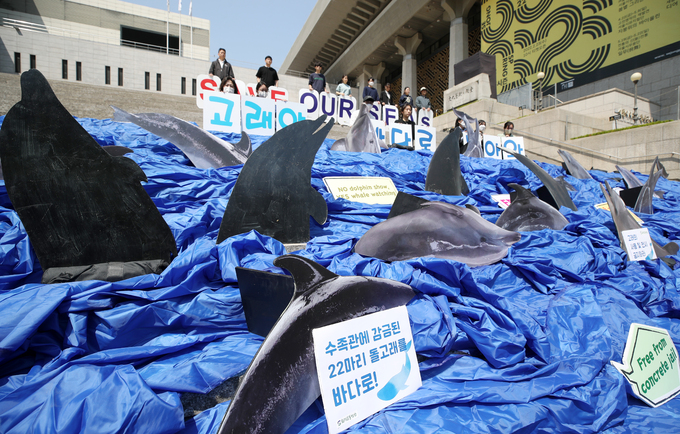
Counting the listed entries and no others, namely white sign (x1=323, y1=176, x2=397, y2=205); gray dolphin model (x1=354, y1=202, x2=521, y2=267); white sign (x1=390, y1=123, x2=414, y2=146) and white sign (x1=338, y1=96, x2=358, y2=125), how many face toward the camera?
3

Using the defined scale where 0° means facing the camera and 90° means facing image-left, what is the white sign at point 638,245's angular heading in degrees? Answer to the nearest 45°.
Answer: approximately 0°

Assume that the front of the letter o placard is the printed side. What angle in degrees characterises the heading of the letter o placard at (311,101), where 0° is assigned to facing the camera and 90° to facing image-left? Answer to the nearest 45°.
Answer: approximately 0°

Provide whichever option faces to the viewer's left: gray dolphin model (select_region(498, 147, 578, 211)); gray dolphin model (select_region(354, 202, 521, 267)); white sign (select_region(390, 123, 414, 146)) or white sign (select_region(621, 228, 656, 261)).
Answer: gray dolphin model (select_region(498, 147, 578, 211))

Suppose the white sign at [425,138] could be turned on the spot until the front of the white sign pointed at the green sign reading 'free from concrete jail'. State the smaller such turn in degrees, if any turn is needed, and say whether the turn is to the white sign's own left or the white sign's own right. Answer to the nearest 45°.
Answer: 0° — it already faces it

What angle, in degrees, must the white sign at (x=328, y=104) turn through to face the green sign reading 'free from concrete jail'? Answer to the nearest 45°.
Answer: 0° — it already faces it

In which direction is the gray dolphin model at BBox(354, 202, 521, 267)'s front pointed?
to the viewer's right
